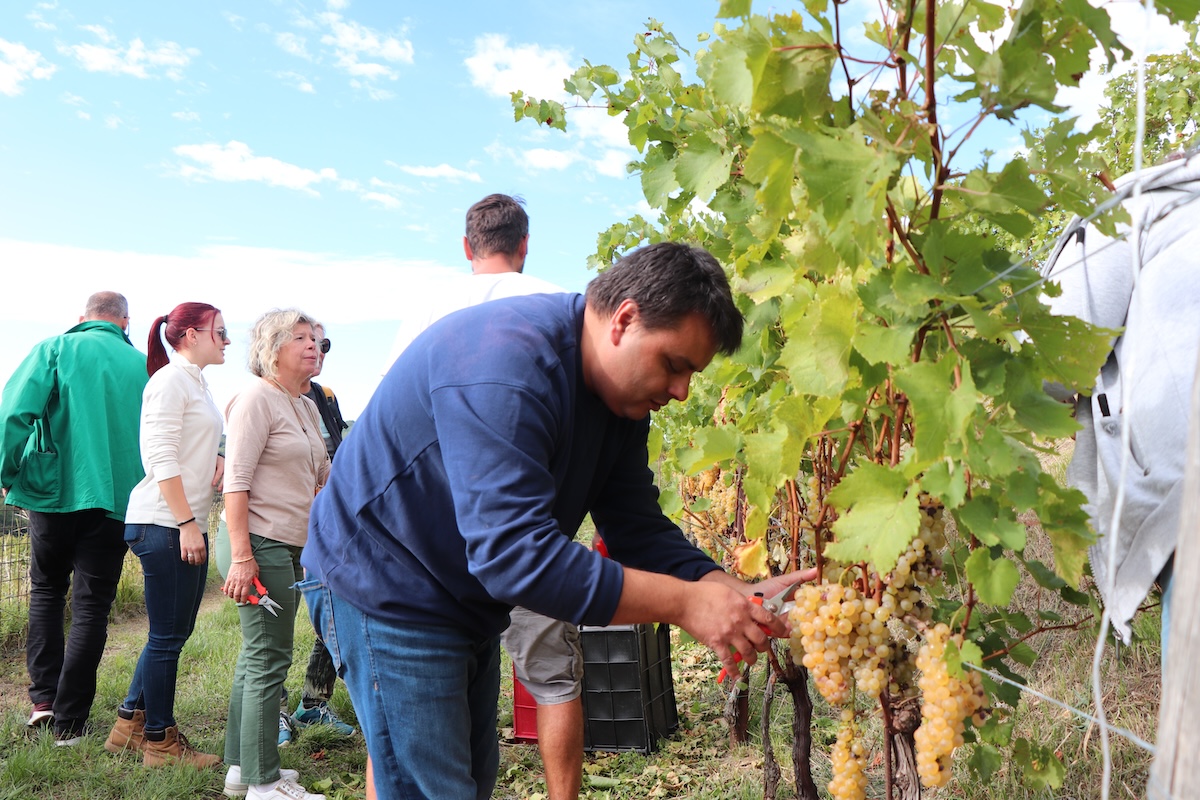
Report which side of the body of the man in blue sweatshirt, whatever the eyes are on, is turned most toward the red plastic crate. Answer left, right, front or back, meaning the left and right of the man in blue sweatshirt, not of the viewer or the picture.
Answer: left

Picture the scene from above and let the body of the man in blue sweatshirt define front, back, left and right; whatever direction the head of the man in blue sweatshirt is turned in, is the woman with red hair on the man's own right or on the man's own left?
on the man's own left

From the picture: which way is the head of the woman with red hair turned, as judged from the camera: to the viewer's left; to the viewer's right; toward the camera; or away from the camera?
to the viewer's right

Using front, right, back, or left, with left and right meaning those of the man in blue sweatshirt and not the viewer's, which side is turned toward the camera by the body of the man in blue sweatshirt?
right
